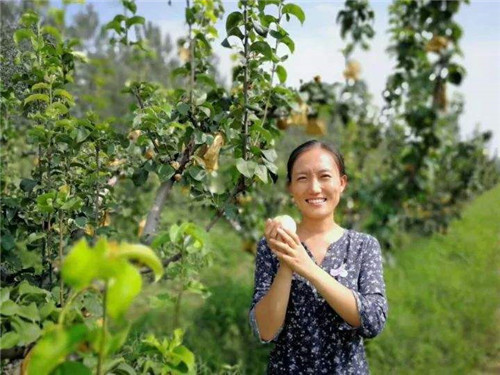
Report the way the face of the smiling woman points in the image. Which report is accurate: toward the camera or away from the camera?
toward the camera

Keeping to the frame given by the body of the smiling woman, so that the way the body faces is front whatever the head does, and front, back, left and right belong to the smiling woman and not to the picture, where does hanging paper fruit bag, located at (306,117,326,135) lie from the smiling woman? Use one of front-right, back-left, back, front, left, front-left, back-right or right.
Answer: back

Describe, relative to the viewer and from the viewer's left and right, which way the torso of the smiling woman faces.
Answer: facing the viewer
